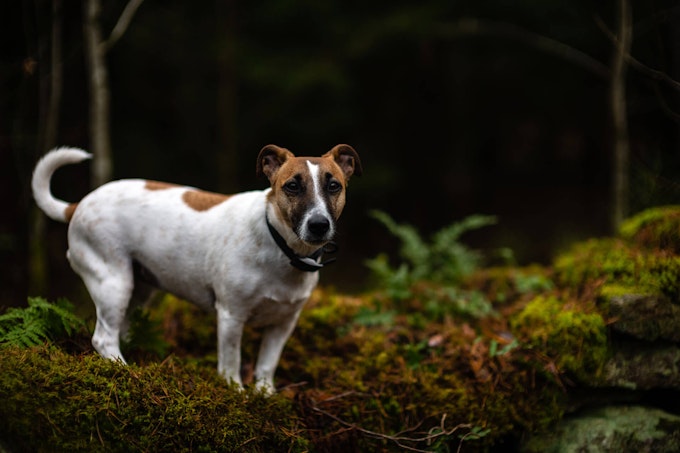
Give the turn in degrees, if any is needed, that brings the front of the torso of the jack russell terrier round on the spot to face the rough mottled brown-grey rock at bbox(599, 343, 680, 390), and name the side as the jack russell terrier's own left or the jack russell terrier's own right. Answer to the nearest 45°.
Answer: approximately 45° to the jack russell terrier's own left

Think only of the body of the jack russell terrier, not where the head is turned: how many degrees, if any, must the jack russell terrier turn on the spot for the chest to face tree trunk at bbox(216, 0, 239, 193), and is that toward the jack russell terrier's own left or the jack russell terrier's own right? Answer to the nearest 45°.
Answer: approximately 135° to the jack russell terrier's own left

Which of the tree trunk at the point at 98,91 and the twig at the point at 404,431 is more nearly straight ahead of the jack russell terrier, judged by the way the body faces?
the twig

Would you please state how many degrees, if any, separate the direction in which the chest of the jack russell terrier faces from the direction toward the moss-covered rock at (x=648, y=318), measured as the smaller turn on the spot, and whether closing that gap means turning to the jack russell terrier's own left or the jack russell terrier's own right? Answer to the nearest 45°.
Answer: approximately 45° to the jack russell terrier's own left

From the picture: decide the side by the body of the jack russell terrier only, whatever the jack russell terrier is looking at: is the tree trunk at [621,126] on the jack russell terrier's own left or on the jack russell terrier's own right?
on the jack russell terrier's own left

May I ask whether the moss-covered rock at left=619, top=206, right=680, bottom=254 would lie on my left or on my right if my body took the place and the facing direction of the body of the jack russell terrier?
on my left

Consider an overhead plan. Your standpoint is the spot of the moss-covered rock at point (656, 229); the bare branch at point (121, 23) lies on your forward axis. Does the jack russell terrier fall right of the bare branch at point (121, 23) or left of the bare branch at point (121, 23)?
left

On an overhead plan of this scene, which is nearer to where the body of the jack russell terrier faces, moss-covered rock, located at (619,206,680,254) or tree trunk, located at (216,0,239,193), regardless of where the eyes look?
the moss-covered rock

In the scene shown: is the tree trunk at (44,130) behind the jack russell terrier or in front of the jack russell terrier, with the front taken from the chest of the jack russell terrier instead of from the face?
behind

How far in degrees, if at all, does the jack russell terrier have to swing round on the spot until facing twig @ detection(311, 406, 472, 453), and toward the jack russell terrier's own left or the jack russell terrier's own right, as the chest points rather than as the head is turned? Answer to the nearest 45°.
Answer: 0° — it already faces it

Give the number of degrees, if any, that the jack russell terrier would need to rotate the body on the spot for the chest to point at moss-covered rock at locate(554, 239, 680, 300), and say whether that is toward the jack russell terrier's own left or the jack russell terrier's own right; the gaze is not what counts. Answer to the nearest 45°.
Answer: approximately 45° to the jack russell terrier's own left

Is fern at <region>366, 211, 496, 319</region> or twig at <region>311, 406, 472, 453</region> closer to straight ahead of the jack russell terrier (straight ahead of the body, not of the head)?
the twig

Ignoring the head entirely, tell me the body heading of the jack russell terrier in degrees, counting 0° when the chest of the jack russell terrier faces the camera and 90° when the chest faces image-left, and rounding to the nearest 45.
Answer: approximately 315°
